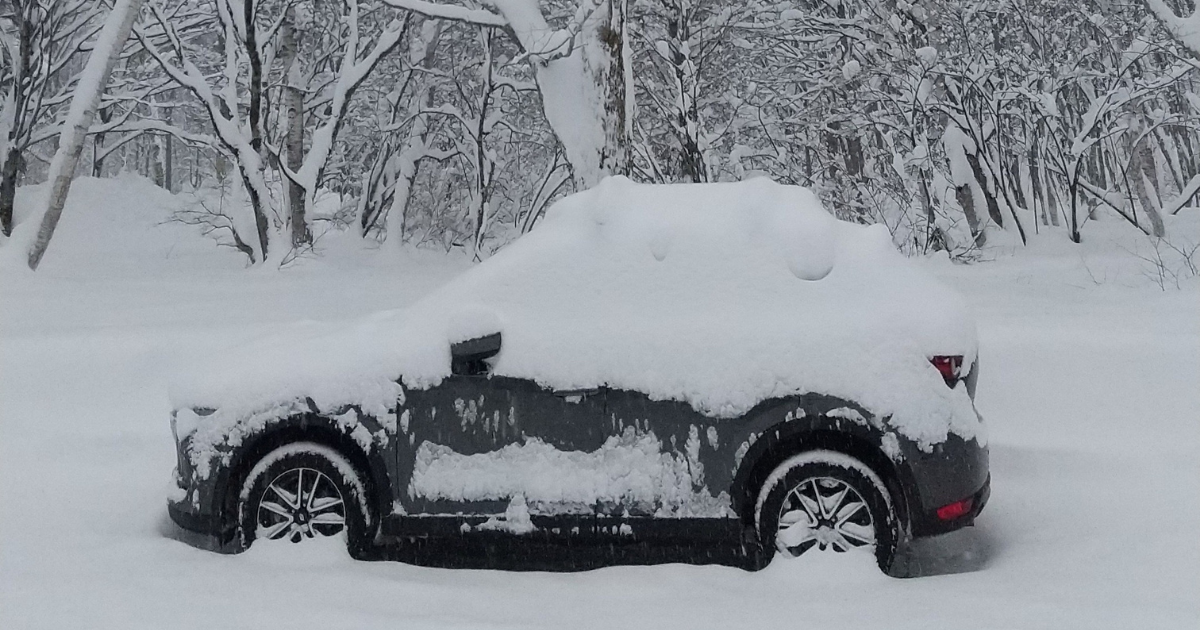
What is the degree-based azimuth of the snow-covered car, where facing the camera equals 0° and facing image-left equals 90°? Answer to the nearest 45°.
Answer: approximately 90°

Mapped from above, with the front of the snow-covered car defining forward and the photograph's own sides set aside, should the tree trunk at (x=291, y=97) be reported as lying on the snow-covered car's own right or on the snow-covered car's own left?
on the snow-covered car's own right

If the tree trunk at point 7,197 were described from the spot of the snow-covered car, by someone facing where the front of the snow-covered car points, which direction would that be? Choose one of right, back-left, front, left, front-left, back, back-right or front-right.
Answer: front-right

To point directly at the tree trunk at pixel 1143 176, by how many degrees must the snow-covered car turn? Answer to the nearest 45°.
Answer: approximately 135° to its right

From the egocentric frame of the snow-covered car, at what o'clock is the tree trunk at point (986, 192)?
The tree trunk is roughly at 4 o'clock from the snow-covered car.
